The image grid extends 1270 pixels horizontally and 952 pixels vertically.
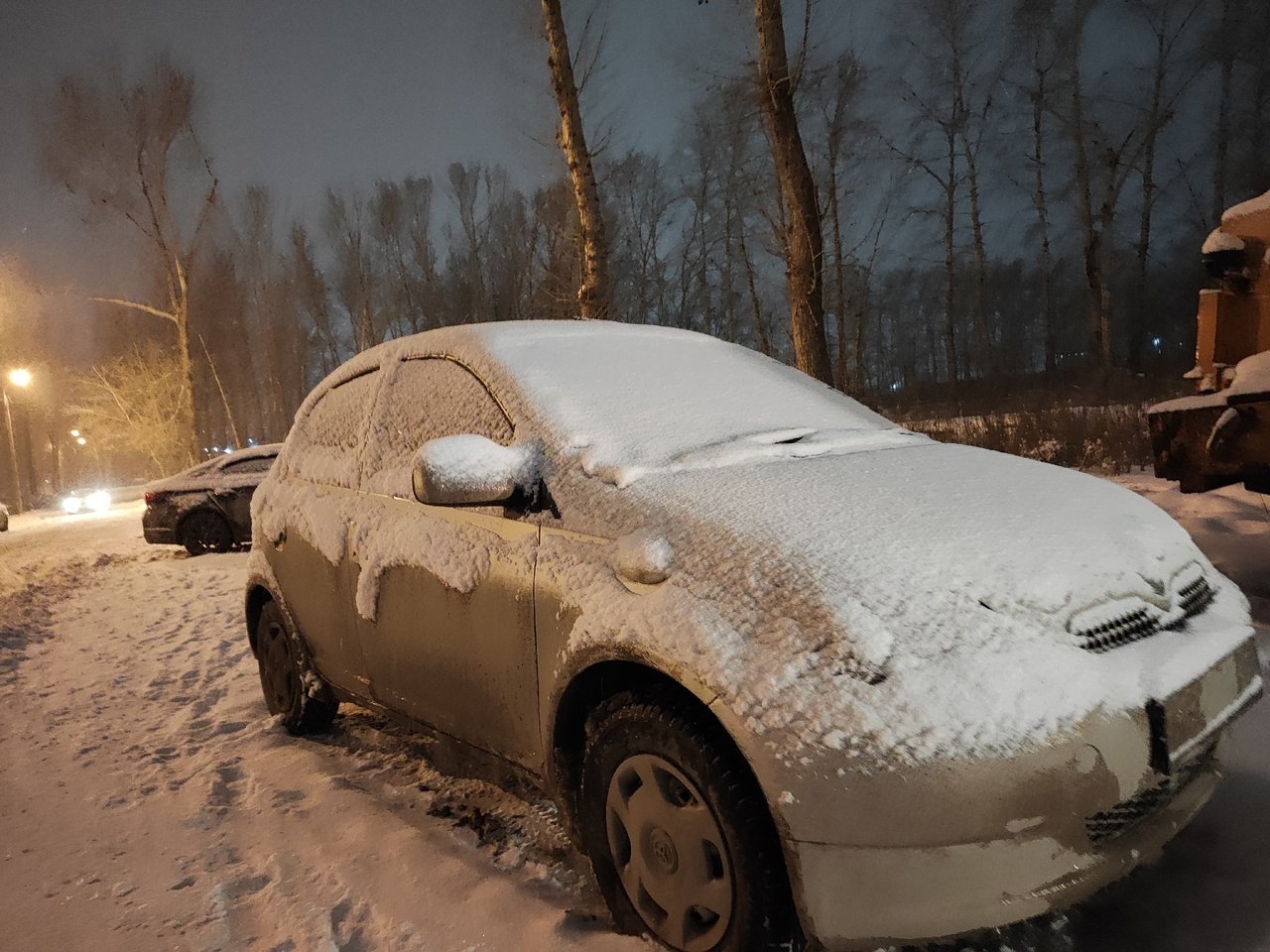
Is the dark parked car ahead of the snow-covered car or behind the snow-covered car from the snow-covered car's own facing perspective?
behind

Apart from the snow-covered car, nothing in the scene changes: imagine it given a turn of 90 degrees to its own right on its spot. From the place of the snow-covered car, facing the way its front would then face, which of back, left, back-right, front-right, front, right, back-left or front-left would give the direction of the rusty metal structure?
back

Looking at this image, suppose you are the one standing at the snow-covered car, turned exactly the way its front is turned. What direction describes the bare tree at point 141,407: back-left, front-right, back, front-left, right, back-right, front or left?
back

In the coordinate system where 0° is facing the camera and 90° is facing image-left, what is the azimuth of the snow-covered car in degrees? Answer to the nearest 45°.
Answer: approximately 315°

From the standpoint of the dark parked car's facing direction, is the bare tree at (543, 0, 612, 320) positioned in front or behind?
in front

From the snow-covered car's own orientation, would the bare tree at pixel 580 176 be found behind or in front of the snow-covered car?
behind

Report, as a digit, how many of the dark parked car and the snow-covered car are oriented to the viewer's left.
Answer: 0

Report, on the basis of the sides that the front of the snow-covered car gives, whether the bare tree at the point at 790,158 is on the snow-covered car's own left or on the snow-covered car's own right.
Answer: on the snow-covered car's own left

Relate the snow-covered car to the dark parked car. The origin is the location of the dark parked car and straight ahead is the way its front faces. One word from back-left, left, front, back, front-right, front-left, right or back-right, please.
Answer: right

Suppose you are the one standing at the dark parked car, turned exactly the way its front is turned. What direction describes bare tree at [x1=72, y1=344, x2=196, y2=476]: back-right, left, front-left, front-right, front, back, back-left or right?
left

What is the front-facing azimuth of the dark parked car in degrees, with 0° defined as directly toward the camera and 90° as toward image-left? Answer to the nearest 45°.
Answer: approximately 270°
